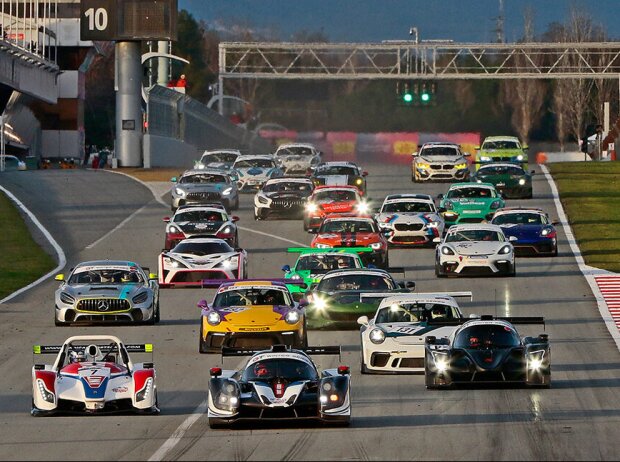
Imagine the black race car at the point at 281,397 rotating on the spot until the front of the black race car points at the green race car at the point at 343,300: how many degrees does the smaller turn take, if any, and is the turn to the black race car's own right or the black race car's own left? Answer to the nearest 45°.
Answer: approximately 180°

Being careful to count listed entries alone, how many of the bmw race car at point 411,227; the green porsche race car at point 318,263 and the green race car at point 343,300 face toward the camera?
3

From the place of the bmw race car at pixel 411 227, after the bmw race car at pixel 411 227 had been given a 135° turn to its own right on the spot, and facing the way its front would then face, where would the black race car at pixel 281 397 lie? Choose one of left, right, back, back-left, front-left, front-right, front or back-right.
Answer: back-left

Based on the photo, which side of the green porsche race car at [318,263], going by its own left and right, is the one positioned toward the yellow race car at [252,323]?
front

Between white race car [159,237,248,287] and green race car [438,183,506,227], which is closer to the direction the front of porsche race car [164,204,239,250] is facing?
the white race car

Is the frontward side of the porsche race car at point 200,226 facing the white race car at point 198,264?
yes

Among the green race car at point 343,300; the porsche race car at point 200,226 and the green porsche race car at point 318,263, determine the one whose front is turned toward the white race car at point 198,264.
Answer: the porsche race car at point 200,226

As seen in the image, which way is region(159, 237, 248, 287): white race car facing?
toward the camera

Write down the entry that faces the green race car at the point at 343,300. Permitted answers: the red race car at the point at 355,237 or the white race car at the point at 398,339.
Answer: the red race car

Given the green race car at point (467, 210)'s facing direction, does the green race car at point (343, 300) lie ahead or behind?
ahead

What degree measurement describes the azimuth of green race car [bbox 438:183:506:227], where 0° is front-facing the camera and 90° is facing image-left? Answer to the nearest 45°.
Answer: approximately 0°

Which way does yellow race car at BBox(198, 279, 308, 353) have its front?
toward the camera

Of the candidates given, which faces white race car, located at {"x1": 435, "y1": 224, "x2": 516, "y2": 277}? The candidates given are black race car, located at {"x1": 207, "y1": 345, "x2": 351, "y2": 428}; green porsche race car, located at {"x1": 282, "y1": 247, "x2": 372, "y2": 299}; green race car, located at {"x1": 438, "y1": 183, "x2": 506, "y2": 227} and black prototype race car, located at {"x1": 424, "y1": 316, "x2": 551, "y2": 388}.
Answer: the green race car

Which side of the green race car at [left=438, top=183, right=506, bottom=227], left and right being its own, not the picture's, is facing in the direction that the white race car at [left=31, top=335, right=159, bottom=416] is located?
front

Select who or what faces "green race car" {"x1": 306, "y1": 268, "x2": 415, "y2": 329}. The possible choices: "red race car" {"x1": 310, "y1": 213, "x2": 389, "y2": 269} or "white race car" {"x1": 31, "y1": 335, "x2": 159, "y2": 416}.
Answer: the red race car
